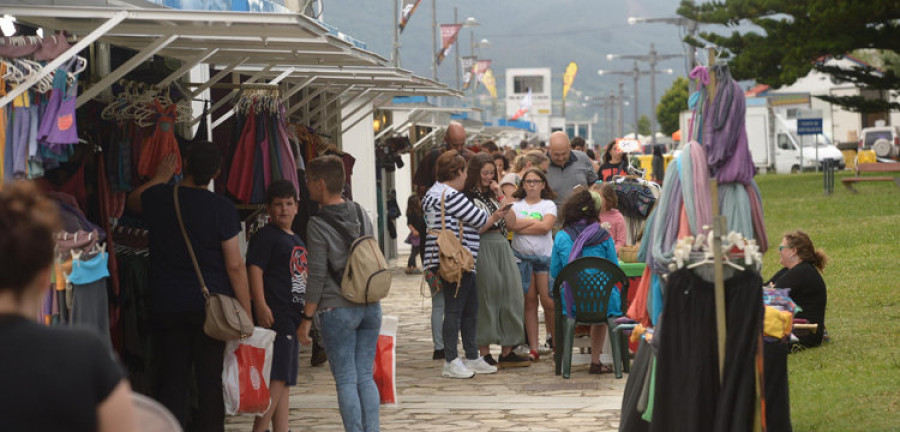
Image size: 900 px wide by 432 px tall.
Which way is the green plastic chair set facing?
away from the camera

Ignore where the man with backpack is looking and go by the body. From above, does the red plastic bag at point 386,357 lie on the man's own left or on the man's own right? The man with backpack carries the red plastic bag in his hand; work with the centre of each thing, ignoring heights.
on the man's own right

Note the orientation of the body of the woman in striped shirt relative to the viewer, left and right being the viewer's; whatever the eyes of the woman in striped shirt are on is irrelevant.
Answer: facing away from the viewer and to the right of the viewer

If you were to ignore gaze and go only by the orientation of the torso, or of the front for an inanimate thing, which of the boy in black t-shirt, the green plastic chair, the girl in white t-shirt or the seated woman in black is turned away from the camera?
the green plastic chair

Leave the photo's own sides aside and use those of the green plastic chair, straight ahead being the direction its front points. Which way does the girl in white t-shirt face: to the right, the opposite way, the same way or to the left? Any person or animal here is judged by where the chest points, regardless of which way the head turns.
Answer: the opposite way

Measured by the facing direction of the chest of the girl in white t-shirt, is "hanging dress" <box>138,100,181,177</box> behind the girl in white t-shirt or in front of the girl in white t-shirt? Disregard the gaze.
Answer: in front

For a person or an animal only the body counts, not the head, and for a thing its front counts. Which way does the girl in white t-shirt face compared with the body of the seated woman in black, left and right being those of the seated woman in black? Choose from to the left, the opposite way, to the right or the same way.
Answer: to the left

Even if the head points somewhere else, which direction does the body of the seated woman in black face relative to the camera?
to the viewer's left

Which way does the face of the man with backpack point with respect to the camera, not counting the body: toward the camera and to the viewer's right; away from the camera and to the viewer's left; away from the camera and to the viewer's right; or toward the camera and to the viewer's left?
away from the camera and to the viewer's left

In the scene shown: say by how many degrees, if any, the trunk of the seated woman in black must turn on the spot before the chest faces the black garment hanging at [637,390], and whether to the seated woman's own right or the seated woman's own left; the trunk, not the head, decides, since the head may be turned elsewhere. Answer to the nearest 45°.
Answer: approximately 90° to the seated woman's own left
